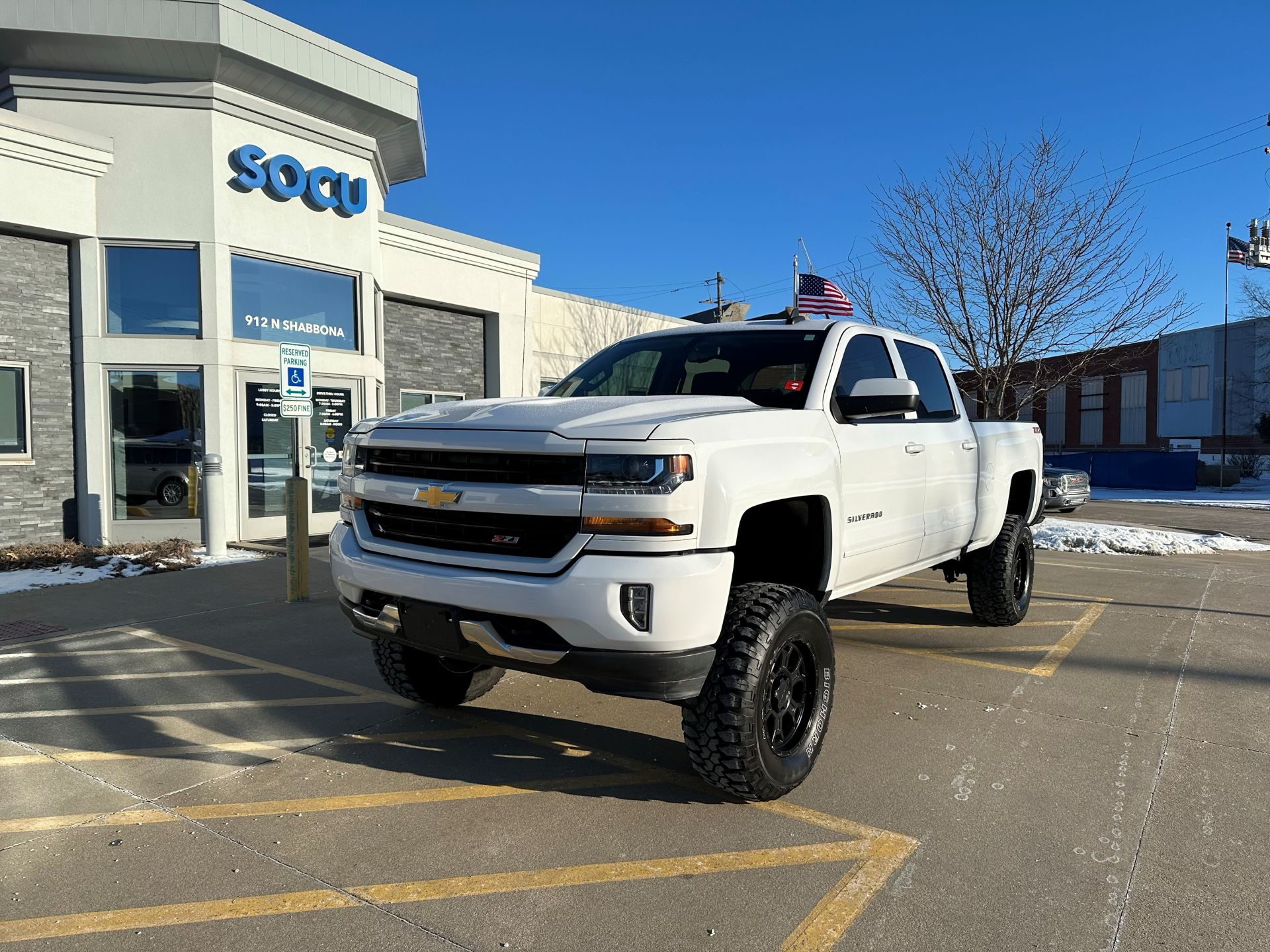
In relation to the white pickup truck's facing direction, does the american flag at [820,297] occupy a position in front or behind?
behind

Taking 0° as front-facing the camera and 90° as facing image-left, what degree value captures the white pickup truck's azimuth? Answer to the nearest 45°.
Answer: approximately 45°

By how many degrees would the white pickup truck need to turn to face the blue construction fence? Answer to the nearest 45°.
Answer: approximately 180°
